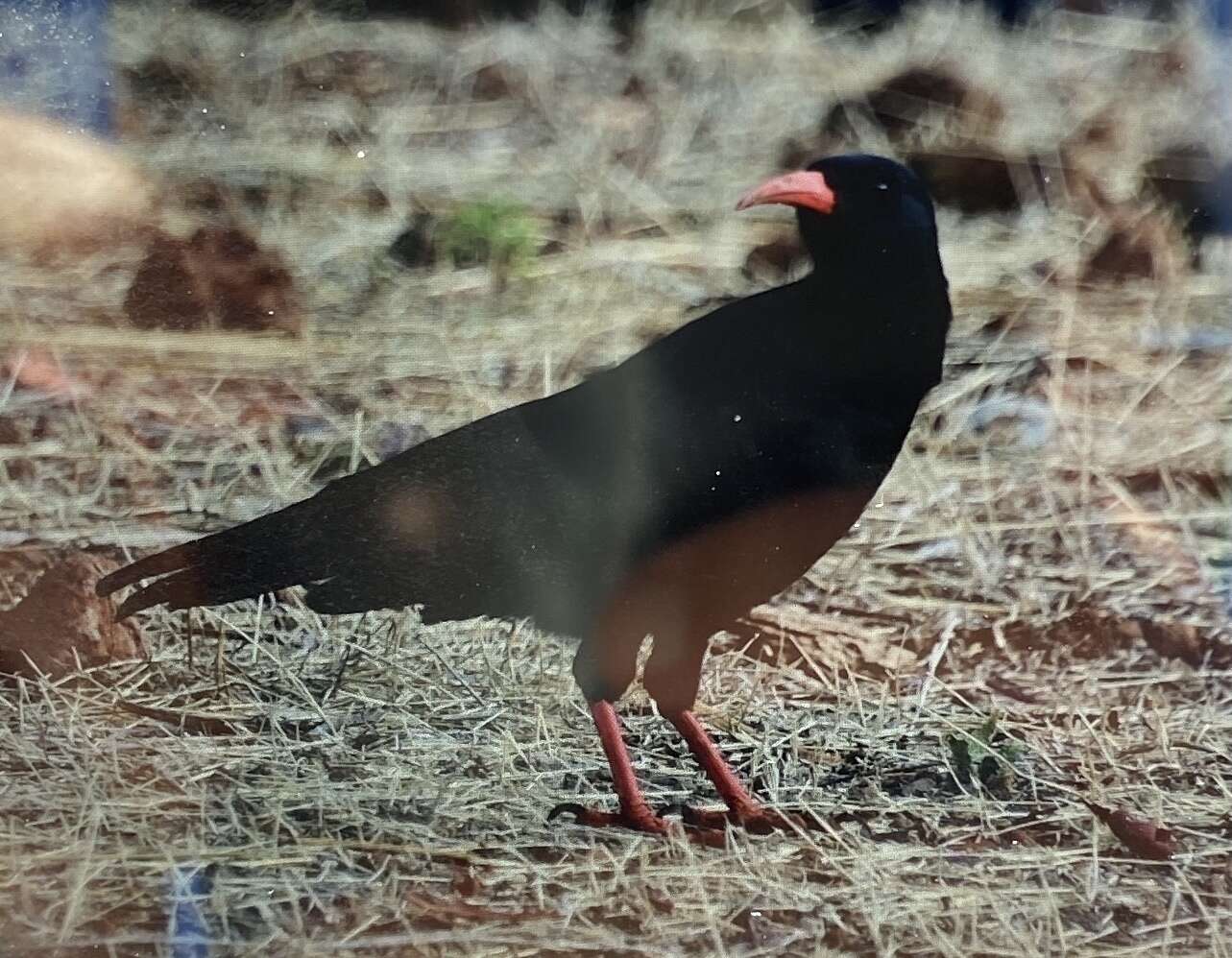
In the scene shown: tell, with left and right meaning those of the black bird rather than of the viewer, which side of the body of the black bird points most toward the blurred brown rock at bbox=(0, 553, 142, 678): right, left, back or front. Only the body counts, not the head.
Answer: back

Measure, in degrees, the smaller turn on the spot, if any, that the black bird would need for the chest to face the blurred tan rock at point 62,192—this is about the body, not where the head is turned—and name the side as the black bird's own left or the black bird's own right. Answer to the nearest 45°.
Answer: approximately 180°

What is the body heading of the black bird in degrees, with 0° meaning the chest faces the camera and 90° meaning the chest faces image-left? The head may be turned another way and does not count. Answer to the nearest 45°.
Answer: approximately 270°

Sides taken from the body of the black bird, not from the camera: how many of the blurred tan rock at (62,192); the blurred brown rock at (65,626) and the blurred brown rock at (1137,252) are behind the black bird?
2
